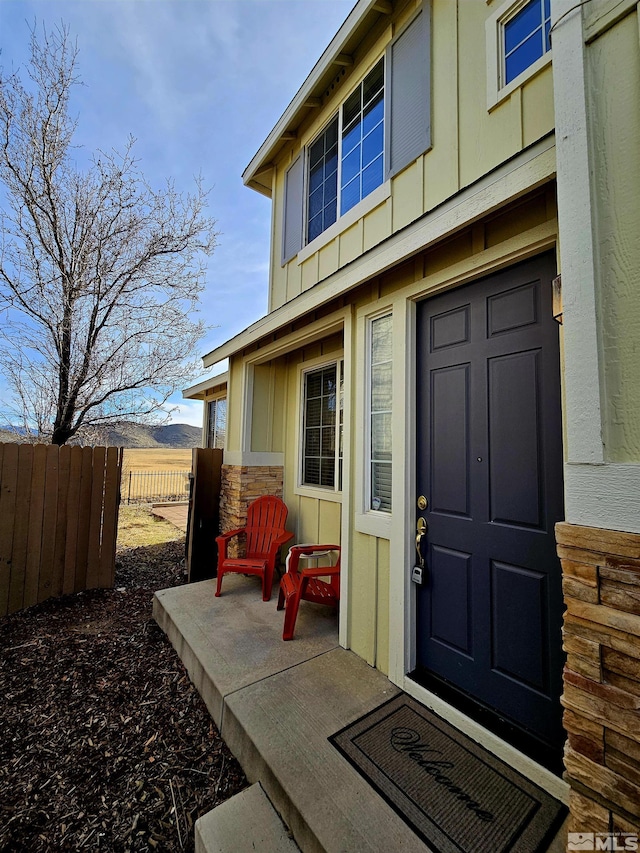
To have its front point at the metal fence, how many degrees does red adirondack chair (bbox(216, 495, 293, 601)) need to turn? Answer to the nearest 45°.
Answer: approximately 135° to its right

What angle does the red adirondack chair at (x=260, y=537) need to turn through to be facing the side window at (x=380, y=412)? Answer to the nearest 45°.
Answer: approximately 90° to its left

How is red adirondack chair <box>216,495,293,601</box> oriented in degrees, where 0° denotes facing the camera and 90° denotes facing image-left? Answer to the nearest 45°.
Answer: approximately 45°

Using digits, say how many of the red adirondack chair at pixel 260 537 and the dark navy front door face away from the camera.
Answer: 0

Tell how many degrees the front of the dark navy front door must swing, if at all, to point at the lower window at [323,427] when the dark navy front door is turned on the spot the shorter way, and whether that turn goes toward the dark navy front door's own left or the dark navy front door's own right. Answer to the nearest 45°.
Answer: approximately 90° to the dark navy front door's own right

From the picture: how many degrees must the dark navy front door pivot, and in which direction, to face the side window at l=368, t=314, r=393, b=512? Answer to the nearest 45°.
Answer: approximately 90° to its right

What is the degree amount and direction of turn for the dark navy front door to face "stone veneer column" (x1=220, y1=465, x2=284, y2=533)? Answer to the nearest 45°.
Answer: approximately 90° to its right

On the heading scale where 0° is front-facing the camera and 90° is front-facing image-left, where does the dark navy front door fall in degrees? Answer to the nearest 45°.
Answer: approximately 45°

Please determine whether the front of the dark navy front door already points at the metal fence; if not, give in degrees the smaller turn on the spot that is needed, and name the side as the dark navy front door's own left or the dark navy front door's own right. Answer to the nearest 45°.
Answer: approximately 90° to the dark navy front door's own right

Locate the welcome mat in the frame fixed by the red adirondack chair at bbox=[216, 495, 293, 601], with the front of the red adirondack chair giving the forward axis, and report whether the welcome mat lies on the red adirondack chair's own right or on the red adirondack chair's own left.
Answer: on the red adirondack chair's own left
